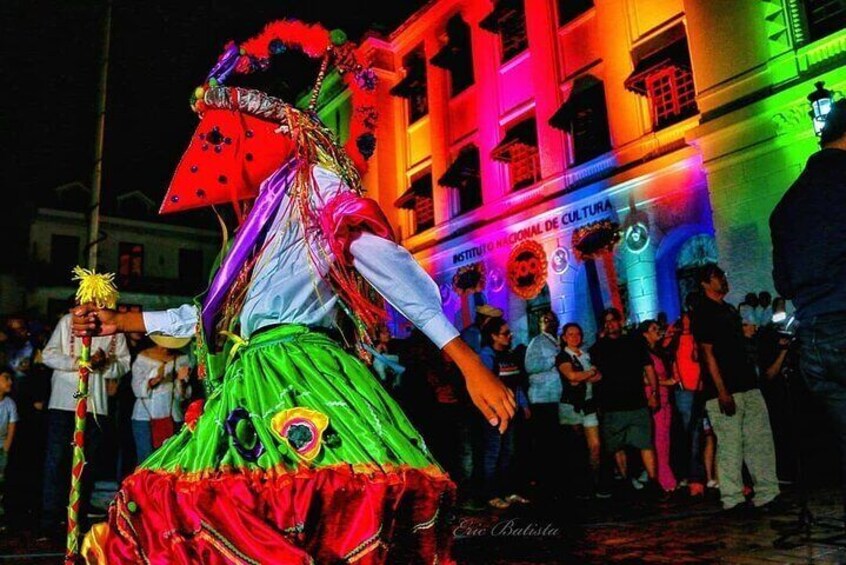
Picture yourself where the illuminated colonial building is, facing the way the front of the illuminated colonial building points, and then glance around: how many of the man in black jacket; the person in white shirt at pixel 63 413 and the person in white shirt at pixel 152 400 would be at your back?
0

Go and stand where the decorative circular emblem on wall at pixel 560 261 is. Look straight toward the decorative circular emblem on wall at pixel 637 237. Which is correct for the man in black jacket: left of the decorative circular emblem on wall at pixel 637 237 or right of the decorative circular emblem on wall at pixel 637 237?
right

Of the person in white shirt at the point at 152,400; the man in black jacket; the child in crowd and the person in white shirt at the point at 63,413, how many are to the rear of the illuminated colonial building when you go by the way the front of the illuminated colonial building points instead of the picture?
0

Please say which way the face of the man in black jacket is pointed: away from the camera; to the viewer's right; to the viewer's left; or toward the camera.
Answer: to the viewer's left

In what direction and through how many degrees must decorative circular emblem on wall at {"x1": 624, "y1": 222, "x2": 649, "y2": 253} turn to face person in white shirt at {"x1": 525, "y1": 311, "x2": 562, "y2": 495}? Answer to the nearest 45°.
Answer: approximately 45° to its left

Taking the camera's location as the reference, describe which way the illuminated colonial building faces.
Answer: facing the viewer and to the left of the viewer

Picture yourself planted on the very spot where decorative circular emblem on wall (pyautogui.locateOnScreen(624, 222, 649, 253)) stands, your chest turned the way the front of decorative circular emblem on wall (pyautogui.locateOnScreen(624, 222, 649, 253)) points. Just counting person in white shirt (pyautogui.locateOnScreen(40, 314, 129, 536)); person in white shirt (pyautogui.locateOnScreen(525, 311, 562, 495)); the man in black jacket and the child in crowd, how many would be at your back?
0

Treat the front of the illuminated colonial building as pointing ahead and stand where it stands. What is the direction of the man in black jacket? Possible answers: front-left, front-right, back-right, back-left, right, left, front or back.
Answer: front-left

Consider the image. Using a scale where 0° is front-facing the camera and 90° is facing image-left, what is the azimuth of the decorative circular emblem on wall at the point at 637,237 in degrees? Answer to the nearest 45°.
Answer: approximately 45°

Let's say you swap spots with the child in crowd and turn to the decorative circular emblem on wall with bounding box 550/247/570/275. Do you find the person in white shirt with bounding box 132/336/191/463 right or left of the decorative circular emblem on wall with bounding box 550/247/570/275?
right

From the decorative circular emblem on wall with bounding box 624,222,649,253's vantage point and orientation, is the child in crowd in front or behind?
in front

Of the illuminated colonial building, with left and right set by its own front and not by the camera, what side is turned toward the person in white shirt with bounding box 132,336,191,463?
front

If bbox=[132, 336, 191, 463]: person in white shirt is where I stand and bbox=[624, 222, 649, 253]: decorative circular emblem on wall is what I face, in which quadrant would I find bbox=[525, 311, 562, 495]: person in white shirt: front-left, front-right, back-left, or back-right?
front-right

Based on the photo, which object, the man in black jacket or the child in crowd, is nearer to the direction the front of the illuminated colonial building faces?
the child in crowd

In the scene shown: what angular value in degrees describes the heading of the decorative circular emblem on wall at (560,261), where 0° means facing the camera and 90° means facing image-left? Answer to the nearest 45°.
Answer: approximately 45°

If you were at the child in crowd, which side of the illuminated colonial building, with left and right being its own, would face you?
front

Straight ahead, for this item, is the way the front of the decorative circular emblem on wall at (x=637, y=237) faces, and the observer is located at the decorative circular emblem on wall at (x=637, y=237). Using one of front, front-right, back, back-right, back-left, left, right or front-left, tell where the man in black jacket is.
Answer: front-left

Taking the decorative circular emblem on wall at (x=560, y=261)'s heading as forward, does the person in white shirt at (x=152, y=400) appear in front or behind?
in front

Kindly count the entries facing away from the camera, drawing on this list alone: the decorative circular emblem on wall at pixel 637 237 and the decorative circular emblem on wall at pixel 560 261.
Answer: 0
